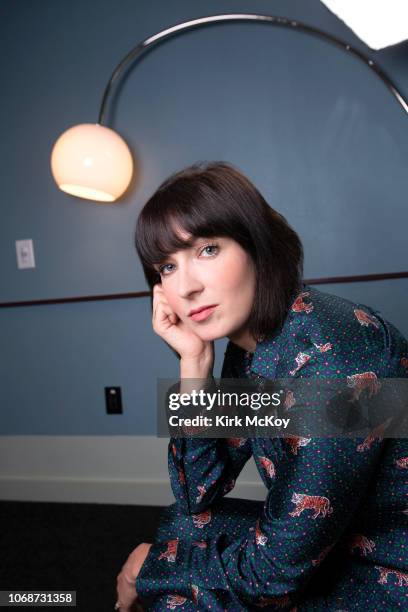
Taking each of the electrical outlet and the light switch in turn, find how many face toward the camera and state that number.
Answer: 2

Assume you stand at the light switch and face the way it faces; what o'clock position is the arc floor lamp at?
The arc floor lamp is roughly at 11 o'clock from the light switch.

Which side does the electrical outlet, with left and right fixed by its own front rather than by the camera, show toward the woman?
front

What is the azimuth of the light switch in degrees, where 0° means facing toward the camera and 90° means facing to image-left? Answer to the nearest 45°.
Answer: approximately 0°
